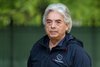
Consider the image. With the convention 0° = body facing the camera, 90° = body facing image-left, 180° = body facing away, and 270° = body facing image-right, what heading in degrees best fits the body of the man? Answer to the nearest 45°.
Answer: approximately 45°

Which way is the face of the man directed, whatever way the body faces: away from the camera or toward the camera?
toward the camera
